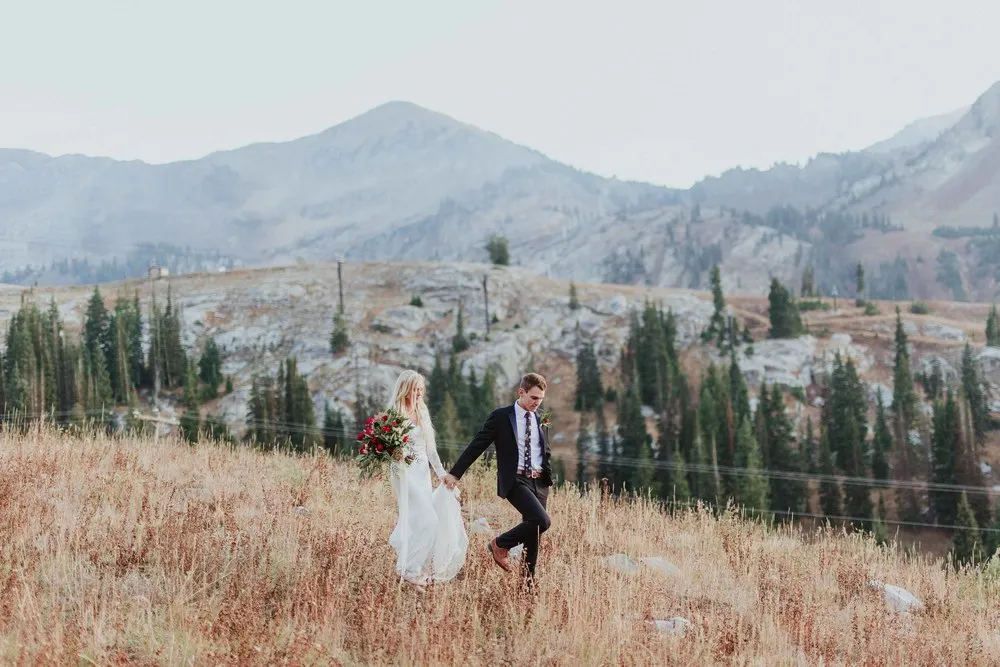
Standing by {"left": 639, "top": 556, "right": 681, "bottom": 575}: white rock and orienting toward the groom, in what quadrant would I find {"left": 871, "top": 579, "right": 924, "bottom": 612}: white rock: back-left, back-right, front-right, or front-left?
back-left

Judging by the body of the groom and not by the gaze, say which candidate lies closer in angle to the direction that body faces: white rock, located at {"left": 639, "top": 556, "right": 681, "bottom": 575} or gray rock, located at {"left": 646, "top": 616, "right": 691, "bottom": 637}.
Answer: the gray rock

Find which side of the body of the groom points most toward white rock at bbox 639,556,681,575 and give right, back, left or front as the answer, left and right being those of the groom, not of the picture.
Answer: left

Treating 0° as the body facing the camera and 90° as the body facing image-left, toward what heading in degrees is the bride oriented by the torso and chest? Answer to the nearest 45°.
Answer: approximately 315°

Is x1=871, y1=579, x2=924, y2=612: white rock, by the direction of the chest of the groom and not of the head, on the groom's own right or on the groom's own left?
on the groom's own left

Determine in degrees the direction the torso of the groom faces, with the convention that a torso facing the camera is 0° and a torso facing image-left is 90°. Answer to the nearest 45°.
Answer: approximately 315°
